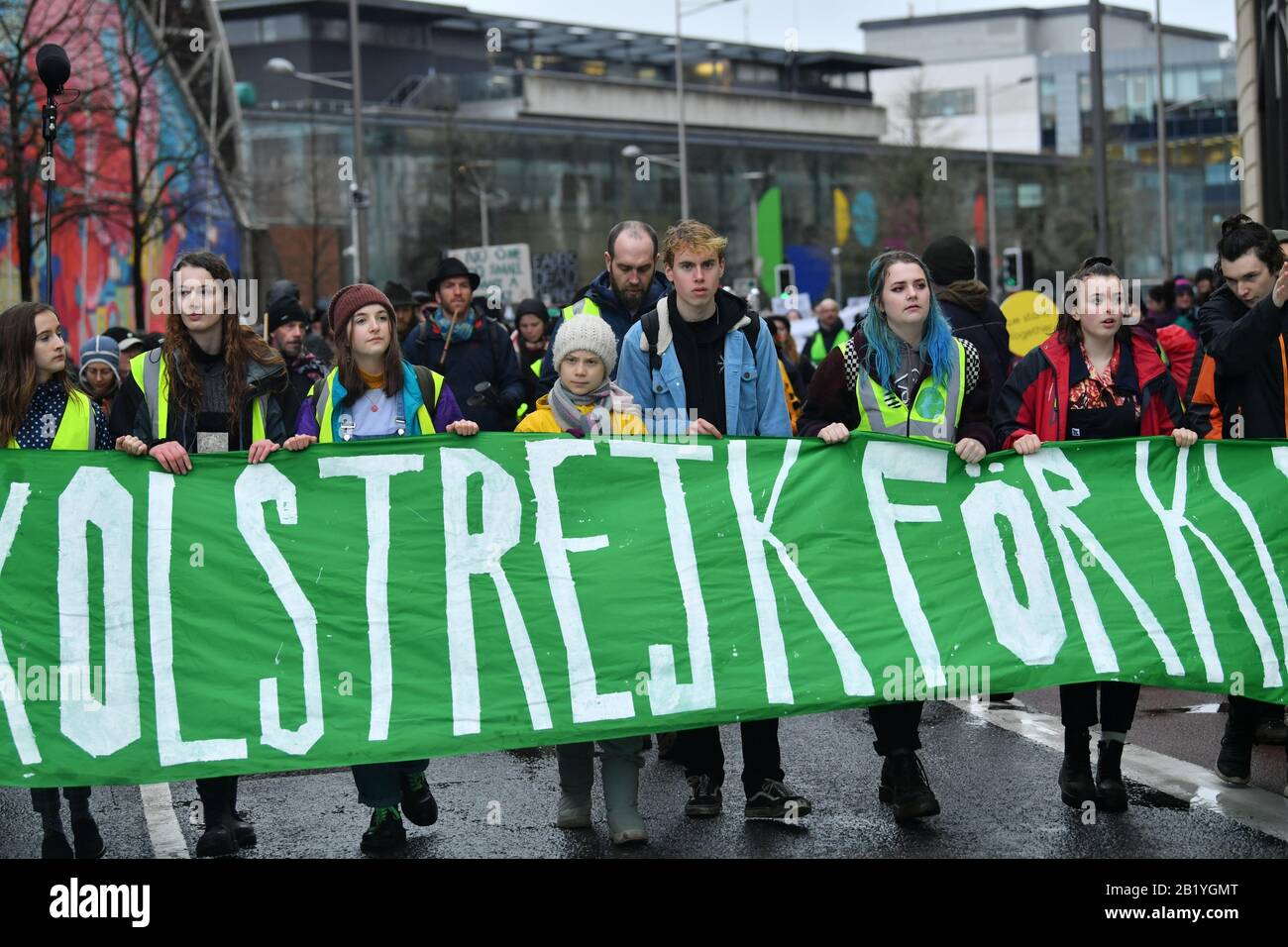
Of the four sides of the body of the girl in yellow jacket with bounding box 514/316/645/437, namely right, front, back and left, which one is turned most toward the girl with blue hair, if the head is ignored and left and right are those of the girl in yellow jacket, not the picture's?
left

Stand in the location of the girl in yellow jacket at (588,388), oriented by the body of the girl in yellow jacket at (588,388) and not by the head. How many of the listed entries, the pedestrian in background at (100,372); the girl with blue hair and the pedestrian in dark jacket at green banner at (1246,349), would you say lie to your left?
2

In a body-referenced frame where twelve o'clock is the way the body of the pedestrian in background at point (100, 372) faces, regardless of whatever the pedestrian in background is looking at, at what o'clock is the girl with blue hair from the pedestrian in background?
The girl with blue hair is roughly at 11 o'clock from the pedestrian in background.

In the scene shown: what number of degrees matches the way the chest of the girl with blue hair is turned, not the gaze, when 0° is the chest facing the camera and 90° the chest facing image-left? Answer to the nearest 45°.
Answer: approximately 0°

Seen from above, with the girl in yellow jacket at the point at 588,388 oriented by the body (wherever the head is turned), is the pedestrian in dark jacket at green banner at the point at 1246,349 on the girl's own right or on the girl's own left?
on the girl's own left

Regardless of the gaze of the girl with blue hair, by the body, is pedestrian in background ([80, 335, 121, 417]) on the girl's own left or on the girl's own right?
on the girl's own right

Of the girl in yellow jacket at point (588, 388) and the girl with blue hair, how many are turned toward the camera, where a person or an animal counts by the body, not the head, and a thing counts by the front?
2

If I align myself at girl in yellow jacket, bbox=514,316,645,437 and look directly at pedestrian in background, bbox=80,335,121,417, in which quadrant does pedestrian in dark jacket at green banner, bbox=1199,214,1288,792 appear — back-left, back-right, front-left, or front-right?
back-right

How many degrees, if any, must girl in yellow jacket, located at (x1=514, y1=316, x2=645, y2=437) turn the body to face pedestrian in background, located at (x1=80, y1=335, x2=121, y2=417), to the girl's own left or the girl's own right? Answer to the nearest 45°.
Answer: approximately 135° to the girl's own right
